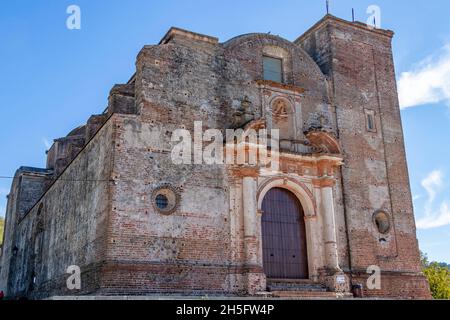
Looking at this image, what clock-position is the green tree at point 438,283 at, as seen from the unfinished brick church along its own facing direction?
The green tree is roughly at 9 o'clock from the unfinished brick church.

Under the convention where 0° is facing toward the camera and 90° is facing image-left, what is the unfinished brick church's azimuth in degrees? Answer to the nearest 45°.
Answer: approximately 315°
